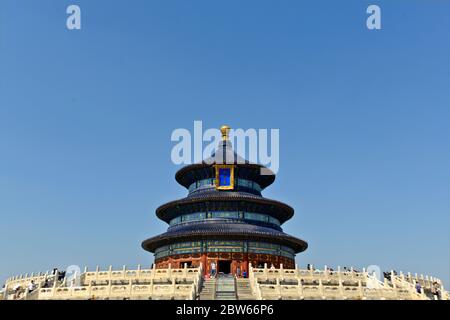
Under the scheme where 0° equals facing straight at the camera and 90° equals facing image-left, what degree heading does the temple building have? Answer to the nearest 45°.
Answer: approximately 0°
